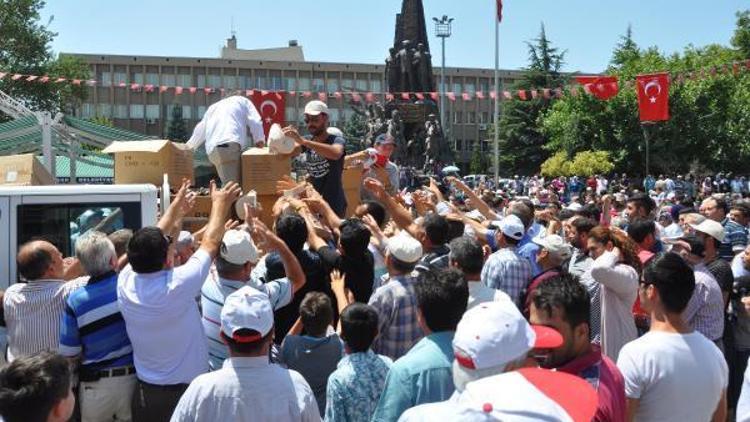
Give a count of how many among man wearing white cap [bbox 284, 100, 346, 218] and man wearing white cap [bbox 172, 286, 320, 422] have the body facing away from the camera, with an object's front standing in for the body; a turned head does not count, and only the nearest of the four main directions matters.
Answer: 1

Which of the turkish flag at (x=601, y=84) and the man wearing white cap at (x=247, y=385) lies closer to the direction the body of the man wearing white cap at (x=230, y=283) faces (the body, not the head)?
the turkish flag

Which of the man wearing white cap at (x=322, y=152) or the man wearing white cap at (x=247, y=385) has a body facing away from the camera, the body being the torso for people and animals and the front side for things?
the man wearing white cap at (x=247, y=385)

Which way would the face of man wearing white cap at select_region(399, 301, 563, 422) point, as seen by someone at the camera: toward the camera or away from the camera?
away from the camera

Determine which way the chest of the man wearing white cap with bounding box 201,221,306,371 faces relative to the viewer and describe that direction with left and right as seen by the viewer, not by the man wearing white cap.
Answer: facing away from the viewer and to the right of the viewer

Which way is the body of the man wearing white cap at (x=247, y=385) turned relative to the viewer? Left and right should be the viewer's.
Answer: facing away from the viewer

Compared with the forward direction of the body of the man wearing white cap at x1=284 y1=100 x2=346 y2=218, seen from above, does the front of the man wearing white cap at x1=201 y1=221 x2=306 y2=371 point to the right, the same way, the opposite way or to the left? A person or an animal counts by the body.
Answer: the opposite way

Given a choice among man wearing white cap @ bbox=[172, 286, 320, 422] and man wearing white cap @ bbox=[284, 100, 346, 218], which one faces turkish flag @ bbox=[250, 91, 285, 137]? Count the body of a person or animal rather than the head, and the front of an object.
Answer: man wearing white cap @ bbox=[172, 286, 320, 422]

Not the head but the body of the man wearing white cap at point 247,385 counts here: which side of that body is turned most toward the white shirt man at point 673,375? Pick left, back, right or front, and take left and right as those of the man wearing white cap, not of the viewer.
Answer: right

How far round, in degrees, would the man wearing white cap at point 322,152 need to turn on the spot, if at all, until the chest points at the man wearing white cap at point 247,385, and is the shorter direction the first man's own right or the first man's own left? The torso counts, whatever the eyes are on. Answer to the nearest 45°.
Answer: approximately 45° to the first man's own left
